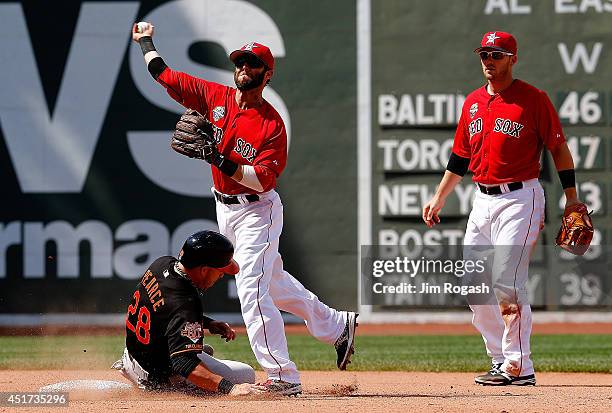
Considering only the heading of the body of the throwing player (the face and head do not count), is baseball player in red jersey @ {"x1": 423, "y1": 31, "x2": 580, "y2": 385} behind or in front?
behind

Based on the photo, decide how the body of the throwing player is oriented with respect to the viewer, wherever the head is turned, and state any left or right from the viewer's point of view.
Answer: facing the viewer and to the left of the viewer

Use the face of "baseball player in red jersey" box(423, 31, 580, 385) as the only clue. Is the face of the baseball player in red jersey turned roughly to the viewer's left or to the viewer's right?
to the viewer's left

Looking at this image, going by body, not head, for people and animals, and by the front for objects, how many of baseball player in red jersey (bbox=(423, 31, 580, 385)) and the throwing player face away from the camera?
0

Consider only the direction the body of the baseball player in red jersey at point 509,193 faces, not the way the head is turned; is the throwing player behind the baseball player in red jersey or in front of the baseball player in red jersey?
in front

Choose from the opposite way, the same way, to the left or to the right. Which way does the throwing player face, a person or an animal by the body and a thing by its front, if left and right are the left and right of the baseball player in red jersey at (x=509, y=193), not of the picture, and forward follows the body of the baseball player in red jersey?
the same way
